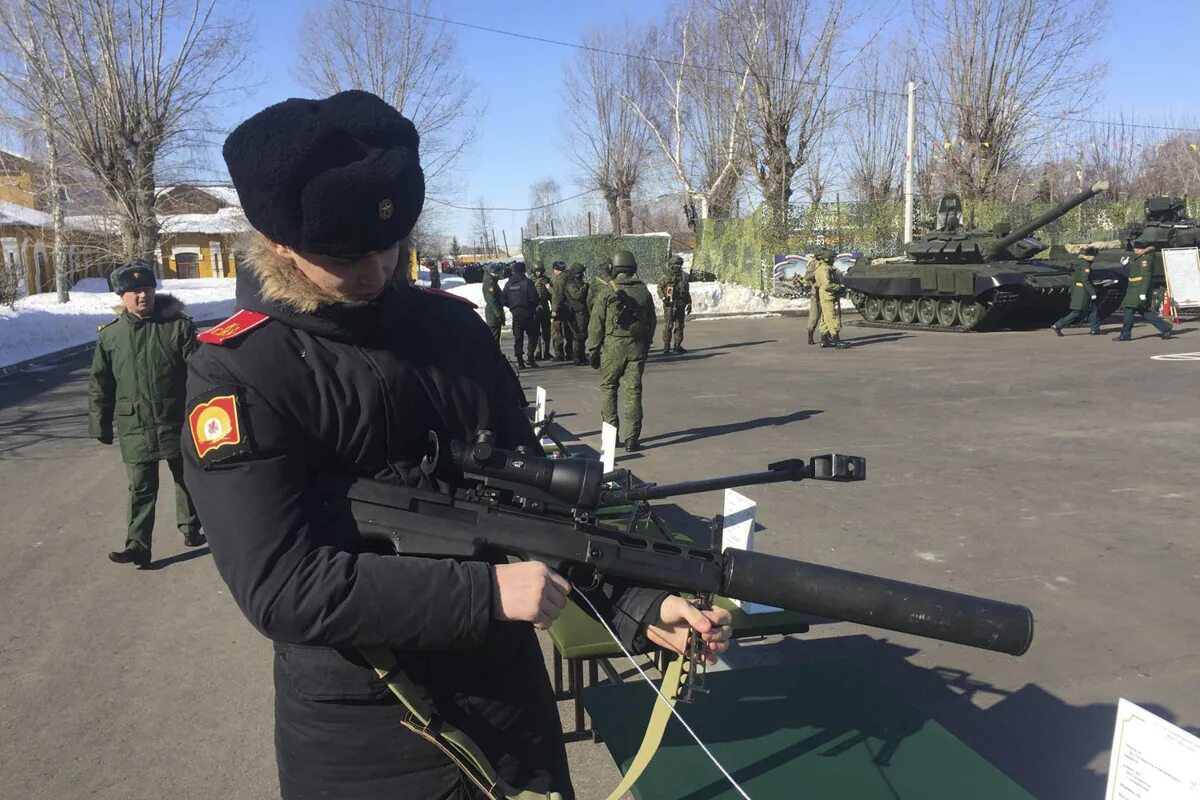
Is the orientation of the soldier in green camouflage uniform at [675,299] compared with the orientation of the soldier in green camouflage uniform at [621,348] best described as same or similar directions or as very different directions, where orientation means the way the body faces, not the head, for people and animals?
very different directions

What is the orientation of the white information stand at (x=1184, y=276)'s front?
toward the camera

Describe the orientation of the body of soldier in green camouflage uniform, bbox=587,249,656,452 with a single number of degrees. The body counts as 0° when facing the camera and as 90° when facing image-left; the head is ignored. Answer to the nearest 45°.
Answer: approximately 180°

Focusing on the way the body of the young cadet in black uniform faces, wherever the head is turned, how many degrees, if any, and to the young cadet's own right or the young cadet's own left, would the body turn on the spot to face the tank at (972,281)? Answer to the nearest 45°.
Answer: approximately 90° to the young cadet's own left

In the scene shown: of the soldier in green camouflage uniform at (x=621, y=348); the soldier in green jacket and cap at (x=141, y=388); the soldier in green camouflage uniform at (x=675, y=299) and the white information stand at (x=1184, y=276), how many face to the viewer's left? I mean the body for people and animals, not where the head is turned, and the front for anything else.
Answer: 0

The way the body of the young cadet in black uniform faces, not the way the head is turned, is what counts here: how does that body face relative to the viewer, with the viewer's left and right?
facing the viewer and to the right of the viewer

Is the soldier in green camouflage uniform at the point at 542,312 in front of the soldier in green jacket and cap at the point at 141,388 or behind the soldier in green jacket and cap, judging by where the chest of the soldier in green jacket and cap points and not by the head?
behind

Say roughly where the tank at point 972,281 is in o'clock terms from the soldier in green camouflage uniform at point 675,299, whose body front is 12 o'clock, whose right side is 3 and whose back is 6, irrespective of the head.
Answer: The tank is roughly at 8 o'clock from the soldier in green camouflage uniform.

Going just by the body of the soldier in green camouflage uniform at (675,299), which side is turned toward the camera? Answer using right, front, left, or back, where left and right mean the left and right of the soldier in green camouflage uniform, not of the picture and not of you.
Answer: front

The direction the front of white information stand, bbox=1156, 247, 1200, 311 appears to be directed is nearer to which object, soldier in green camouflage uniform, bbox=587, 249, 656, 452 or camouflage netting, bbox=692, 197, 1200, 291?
the soldier in green camouflage uniform

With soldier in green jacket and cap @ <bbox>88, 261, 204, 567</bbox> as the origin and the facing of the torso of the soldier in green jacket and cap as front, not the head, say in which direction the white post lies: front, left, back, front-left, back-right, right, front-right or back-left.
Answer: back-left

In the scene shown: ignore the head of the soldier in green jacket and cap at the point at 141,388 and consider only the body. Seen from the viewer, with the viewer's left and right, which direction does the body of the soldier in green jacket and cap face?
facing the viewer
